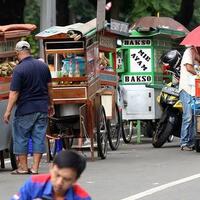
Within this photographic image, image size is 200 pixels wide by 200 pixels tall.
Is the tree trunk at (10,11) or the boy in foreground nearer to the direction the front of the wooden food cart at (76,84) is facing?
the boy in foreground

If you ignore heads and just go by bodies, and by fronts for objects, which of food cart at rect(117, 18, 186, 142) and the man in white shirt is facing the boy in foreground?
the food cart

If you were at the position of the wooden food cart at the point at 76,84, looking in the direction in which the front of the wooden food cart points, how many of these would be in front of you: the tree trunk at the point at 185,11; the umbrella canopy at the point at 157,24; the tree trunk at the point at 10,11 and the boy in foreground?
1

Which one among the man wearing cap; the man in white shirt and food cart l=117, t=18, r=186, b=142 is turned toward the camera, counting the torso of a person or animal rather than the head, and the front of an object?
the food cart
